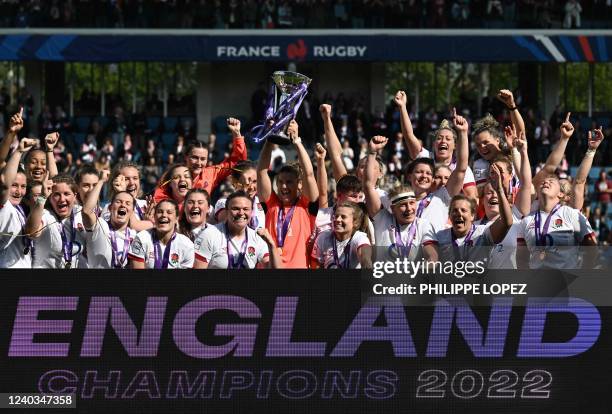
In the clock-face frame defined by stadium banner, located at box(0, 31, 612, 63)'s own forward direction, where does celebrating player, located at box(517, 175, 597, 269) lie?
The celebrating player is roughly at 12 o'clock from the stadium banner.

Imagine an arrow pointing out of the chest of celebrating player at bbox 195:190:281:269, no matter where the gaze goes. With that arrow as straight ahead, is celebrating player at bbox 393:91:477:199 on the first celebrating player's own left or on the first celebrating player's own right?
on the first celebrating player's own left

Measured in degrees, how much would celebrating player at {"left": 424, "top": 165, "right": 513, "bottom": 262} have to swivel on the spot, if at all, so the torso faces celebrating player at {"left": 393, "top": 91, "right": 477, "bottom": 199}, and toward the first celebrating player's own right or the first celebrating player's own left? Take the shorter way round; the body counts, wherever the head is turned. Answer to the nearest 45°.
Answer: approximately 180°

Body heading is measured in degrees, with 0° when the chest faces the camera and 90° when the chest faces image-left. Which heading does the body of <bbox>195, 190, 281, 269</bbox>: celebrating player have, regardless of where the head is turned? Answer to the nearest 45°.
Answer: approximately 0°

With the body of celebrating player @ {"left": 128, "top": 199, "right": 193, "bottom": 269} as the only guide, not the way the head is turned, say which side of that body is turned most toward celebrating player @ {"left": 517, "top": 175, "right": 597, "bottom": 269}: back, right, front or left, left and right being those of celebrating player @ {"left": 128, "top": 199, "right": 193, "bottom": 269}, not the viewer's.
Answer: left

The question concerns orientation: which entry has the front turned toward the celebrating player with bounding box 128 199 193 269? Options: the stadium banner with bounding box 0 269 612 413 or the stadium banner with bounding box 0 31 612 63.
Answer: the stadium banner with bounding box 0 31 612 63

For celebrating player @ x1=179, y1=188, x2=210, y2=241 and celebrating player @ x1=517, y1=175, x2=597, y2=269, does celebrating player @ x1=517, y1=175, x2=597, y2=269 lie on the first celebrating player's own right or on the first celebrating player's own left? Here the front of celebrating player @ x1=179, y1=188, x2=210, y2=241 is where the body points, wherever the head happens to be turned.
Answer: on the first celebrating player's own left

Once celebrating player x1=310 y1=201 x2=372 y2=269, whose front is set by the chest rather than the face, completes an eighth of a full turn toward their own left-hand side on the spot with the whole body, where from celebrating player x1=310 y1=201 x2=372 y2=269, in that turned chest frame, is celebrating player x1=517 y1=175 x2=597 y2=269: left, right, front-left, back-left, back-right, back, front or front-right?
left

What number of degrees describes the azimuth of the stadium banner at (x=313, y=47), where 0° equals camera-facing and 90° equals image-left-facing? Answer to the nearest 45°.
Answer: approximately 0°

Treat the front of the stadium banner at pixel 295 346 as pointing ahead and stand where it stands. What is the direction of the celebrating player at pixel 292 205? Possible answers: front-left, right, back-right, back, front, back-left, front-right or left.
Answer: back

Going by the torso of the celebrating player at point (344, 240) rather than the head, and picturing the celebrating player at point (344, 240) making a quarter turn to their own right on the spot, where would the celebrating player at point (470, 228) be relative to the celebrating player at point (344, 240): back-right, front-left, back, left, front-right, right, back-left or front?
back-right

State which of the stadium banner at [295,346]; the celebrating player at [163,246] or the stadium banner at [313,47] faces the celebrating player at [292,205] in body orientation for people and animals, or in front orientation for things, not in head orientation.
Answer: the stadium banner at [313,47]

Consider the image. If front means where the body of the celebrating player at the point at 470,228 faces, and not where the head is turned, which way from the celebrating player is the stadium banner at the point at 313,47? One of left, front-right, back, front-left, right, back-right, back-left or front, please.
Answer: back

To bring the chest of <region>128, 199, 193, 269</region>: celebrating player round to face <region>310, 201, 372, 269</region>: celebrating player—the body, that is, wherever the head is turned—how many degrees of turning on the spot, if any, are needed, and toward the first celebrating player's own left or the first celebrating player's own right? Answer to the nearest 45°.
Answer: approximately 90° to the first celebrating player's own left
